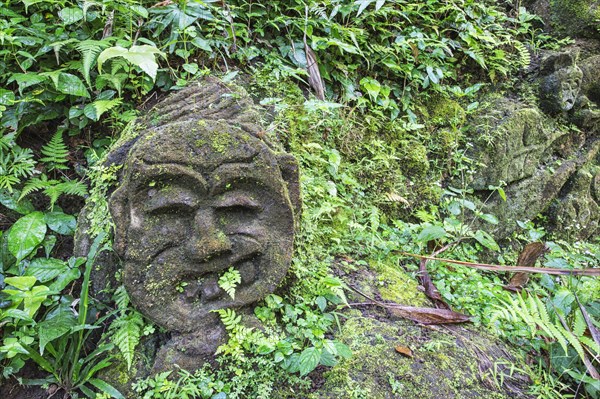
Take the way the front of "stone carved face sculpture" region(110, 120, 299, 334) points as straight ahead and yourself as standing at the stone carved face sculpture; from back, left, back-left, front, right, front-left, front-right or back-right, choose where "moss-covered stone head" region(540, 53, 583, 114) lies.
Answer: back-left

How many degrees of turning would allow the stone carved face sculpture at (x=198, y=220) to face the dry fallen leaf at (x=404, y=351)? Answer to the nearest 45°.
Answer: approximately 90° to its left

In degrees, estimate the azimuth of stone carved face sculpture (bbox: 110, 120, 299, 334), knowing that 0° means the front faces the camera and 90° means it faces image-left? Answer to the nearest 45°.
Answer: approximately 0°

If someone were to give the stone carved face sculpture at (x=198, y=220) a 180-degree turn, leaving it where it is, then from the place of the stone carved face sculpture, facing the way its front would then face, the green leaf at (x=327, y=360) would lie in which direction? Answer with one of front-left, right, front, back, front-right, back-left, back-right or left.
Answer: back-right

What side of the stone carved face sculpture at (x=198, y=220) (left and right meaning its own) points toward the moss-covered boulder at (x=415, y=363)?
left

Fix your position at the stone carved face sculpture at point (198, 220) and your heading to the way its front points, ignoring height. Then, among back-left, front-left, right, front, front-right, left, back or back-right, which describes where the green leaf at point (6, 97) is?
back-right

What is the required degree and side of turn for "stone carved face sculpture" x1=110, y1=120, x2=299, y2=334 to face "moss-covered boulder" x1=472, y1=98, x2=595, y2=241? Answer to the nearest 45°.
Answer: approximately 135° to its left

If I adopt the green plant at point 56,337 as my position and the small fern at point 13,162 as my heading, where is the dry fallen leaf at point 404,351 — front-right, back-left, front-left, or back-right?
back-right

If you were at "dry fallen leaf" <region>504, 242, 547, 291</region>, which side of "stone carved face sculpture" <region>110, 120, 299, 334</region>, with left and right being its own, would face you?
left
